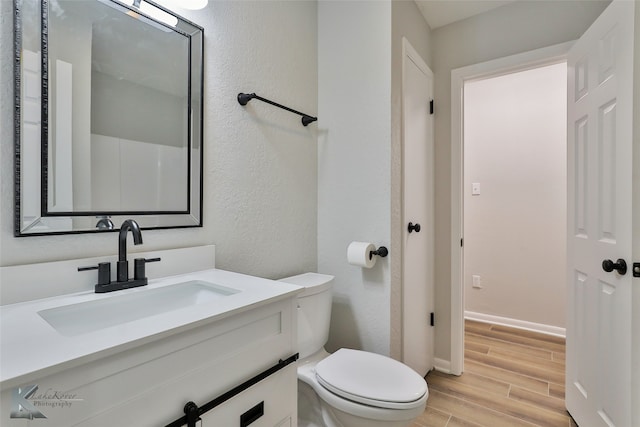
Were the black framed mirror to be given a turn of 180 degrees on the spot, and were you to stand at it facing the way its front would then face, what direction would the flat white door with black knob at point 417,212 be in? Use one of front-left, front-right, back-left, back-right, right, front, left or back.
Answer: back-right

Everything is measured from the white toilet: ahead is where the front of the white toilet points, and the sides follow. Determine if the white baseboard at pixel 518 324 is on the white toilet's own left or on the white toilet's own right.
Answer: on the white toilet's own left

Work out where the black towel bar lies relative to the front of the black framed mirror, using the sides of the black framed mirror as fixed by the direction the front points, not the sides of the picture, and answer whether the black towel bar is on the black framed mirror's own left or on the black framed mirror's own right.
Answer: on the black framed mirror's own left

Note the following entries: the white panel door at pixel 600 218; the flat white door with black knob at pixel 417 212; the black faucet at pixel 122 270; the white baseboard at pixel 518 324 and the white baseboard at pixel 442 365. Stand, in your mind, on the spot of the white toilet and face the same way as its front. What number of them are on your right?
1

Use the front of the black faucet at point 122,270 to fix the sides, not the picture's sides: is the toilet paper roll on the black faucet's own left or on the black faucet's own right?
on the black faucet's own left

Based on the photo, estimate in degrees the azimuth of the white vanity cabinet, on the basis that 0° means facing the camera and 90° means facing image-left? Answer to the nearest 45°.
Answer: approximately 315°

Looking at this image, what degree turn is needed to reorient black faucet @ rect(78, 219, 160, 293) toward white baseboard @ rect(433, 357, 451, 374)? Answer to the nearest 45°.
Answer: approximately 45° to its left

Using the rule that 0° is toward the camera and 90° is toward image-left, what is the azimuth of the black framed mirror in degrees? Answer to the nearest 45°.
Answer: approximately 315°

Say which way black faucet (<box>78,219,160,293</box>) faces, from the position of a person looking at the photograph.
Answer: facing the viewer and to the right of the viewer

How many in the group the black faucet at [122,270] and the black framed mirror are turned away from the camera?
0

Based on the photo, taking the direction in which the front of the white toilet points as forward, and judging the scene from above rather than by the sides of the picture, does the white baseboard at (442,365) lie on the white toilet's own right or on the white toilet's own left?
on the white toilet's own left
